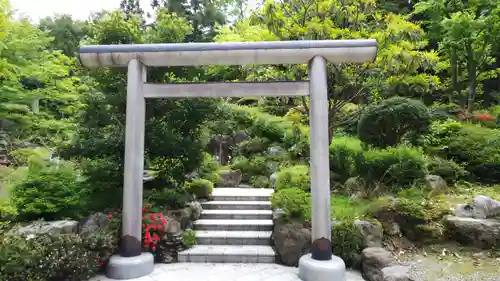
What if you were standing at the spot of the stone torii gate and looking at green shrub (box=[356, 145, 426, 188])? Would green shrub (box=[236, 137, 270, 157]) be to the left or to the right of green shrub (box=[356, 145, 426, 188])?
left

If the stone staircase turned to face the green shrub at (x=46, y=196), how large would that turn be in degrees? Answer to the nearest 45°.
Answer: approximately 90° to its right

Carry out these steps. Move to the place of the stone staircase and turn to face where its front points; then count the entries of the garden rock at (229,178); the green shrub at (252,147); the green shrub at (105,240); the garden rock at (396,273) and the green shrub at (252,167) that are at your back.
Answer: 3

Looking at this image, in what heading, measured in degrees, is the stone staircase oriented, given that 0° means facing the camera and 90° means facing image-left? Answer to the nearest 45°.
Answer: approximately 0°

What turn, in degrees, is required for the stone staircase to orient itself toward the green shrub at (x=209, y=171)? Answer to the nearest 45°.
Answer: approximately 180°

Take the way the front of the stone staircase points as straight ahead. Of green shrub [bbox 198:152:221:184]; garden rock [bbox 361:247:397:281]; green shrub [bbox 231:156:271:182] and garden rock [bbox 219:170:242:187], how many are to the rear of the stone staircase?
3

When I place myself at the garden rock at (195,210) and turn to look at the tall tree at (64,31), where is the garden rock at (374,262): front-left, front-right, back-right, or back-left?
back-right

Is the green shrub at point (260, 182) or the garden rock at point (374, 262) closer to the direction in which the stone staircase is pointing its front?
the garden rock

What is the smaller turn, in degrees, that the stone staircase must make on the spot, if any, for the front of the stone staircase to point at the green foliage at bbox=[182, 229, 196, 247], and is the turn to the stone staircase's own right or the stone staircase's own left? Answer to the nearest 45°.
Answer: approximately 45° to the stone staircase's own right

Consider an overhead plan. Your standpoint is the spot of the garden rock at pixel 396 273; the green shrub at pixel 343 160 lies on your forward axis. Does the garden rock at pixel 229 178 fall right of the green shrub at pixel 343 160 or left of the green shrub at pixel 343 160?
left

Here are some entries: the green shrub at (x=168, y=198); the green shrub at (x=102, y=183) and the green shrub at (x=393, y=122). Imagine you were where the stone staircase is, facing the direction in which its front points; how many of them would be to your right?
2

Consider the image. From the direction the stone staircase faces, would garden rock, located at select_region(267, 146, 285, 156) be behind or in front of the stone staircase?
behind
